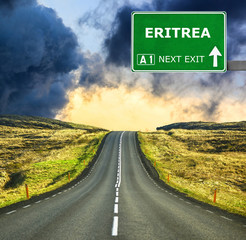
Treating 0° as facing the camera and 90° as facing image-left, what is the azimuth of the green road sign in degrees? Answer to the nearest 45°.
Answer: approximately 0°
